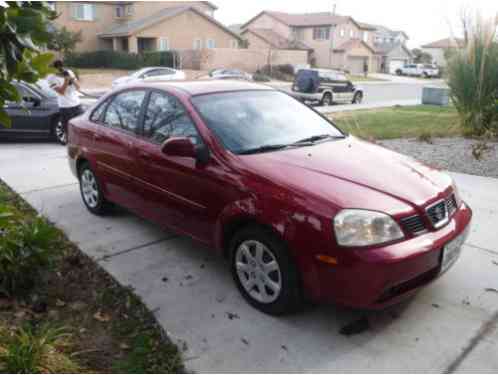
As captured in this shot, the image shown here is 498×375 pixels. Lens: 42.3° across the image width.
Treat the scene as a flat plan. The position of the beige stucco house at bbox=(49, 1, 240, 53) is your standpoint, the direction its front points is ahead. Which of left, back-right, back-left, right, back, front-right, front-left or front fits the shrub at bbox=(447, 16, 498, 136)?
front

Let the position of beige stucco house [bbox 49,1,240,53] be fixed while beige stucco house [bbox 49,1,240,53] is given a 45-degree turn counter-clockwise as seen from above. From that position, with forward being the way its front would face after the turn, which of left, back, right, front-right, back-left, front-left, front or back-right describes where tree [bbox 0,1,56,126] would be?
front-right

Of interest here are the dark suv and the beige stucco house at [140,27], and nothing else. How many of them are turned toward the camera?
1

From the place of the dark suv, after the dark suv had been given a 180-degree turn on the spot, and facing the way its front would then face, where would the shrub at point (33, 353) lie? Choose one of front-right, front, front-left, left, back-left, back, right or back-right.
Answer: front-left

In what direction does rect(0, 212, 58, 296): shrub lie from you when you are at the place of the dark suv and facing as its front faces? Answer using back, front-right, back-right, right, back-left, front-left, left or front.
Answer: back-right

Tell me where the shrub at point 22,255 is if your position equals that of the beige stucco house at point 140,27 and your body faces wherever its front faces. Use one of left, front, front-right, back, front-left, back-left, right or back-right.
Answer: front

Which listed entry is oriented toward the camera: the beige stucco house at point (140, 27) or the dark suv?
the beige stucco house

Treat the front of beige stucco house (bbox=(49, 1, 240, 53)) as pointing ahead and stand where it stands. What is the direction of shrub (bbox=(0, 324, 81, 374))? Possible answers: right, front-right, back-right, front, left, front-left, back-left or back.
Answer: front

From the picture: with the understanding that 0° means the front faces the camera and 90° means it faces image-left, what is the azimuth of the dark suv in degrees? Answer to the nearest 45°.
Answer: approximately 225°

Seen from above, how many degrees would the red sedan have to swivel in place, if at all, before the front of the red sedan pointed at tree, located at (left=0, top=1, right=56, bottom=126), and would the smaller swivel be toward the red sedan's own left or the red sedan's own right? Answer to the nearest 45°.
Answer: approximately 90° to the red sedan's own right

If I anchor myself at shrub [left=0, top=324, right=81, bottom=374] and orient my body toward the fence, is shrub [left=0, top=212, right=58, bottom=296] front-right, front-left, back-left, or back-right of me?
front-left

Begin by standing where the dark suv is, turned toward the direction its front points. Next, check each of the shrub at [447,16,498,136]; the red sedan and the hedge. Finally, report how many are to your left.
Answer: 1

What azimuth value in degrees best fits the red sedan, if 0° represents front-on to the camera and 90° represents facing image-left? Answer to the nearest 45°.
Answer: approximately 315°

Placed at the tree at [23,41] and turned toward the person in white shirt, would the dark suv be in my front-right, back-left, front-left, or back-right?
front-right

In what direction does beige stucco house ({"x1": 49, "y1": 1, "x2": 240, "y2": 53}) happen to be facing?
toward the camera

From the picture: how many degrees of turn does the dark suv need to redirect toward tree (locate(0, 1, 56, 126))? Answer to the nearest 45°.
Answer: approximately 135° to its right

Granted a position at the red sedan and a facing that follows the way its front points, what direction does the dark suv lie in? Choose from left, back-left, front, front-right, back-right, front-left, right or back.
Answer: back-left

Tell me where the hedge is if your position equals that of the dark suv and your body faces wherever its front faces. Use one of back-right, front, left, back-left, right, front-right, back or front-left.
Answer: left
